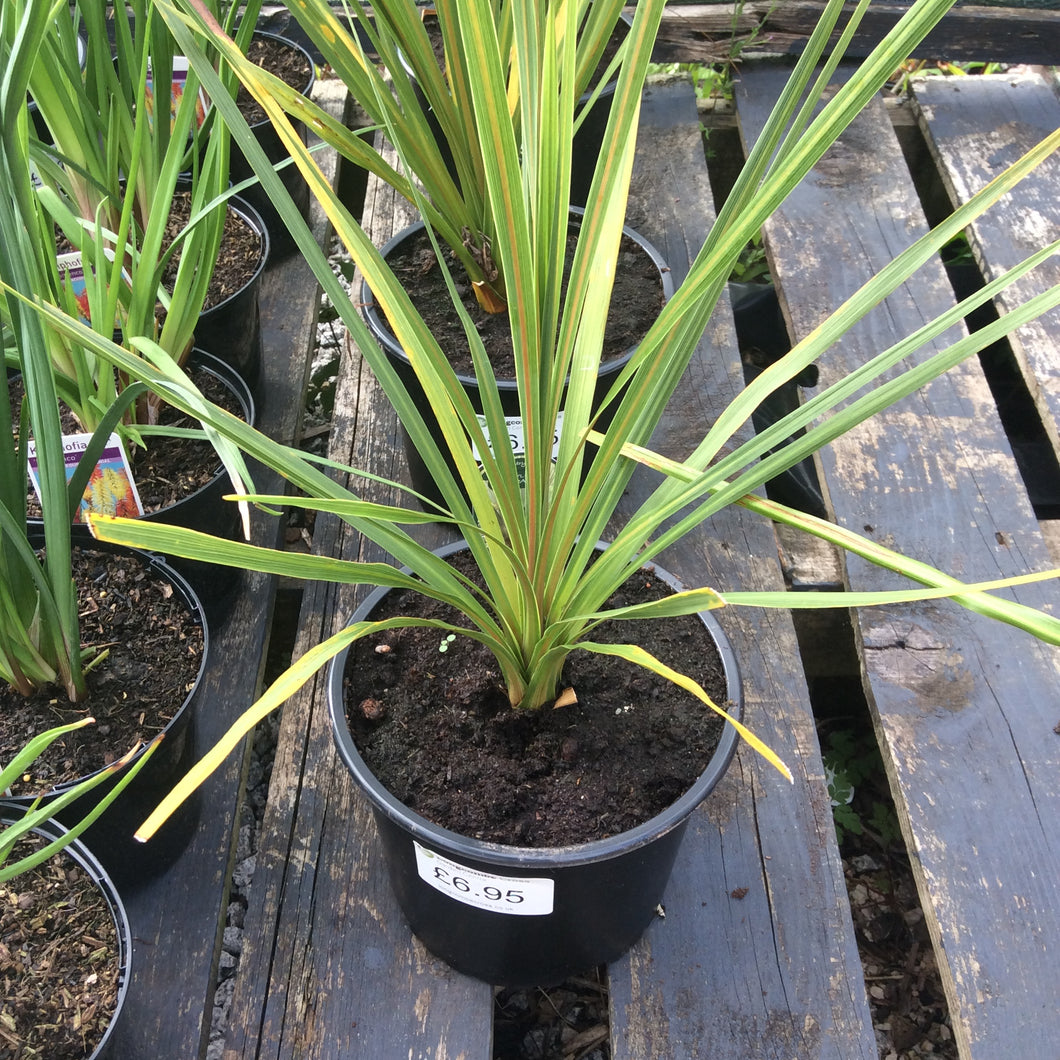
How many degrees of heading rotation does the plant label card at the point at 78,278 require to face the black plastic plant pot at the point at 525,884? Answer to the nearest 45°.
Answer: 0° — it already faces it

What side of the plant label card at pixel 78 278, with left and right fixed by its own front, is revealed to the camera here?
front

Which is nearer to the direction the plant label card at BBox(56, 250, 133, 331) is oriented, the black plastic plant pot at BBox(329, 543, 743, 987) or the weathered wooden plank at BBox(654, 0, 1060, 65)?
the black plastic plant pot

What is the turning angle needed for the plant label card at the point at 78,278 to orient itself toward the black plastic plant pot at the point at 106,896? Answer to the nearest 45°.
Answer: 0° — it already faces it

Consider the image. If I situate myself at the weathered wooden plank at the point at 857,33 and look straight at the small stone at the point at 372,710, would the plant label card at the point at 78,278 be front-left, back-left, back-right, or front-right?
front-right

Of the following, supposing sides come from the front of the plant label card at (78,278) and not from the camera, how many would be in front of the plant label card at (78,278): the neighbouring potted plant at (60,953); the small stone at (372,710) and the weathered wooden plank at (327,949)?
3

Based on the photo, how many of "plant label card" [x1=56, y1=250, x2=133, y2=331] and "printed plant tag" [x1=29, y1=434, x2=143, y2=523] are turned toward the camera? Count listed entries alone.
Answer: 2

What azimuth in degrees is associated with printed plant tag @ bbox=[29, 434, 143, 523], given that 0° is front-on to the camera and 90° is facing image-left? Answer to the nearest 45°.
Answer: approximately 0°
